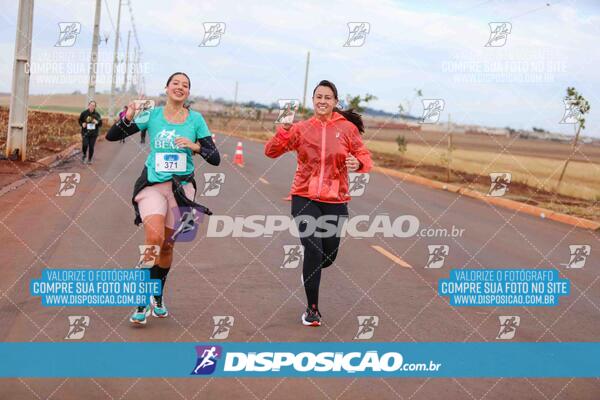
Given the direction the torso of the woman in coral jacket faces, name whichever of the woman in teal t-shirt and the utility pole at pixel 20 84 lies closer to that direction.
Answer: the woman in teal t-shirt

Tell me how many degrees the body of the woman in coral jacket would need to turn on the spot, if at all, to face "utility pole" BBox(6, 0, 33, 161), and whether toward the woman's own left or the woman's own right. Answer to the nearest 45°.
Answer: approximately 135° to the woman's own right

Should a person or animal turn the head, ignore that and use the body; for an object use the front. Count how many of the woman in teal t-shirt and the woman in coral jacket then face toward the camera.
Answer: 2

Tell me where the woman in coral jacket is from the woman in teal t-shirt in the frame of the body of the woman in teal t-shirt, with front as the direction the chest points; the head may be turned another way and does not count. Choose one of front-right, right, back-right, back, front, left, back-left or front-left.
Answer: left

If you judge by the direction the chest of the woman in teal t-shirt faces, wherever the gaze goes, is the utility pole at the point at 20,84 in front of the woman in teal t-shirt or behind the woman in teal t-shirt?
behind

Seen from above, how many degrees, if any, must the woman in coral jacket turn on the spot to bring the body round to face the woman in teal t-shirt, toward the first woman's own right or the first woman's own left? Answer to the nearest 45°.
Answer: approximately 90° to the first woman's own right
